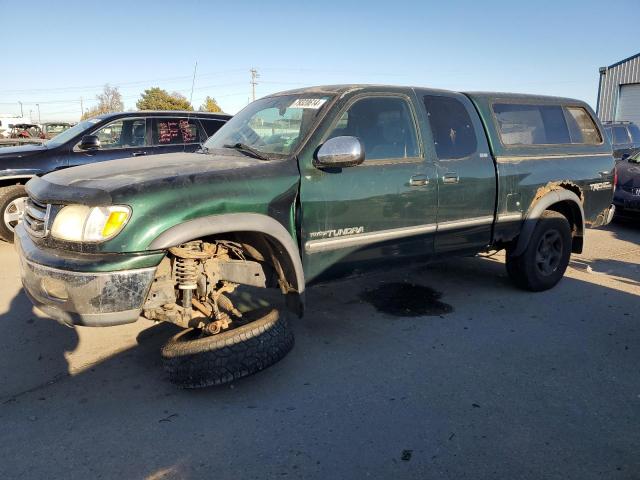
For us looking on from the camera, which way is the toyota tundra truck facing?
facing the viewer and to the left of the viewer

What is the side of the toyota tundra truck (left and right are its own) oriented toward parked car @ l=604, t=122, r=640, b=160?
back

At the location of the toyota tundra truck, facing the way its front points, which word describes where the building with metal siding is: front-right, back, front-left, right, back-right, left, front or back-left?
back

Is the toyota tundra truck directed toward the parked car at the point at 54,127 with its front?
no

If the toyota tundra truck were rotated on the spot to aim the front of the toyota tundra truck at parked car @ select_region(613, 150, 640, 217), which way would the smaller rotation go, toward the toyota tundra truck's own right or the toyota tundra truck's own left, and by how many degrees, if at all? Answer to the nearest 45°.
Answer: approximately 180°

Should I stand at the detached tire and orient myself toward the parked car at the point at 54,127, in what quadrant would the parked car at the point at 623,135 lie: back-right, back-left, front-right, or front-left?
front-right

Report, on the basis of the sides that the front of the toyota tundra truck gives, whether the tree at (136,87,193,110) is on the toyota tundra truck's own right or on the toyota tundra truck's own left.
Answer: on the toyota tundra truck's own right

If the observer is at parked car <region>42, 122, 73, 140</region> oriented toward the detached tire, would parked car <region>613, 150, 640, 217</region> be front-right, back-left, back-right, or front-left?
front-left

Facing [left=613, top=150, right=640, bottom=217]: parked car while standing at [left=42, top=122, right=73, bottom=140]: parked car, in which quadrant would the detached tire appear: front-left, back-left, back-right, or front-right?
front-right
